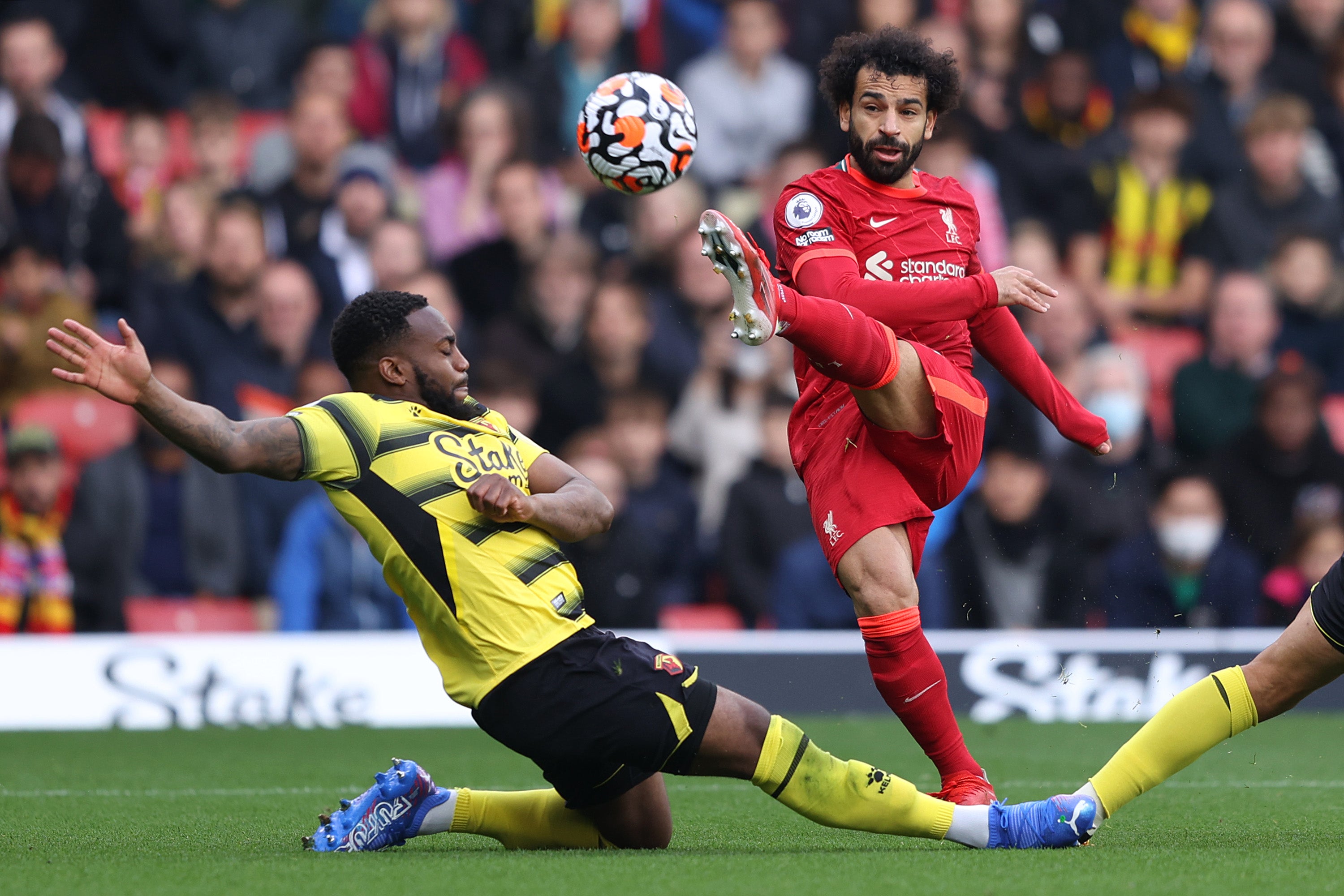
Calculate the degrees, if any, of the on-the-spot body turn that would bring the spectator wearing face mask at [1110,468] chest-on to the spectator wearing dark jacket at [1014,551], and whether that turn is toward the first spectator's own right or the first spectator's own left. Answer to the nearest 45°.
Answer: approximately 45° to the first spectator's own right

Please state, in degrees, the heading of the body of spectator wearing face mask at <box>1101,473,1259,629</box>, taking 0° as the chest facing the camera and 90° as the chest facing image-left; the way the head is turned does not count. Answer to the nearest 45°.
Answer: approximately 0°

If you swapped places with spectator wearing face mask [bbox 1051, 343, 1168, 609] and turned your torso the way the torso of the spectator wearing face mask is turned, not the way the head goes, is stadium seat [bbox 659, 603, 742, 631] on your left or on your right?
on your right

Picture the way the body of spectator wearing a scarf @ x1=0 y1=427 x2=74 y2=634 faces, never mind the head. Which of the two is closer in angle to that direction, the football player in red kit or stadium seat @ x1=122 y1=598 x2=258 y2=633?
the football player in red kit
